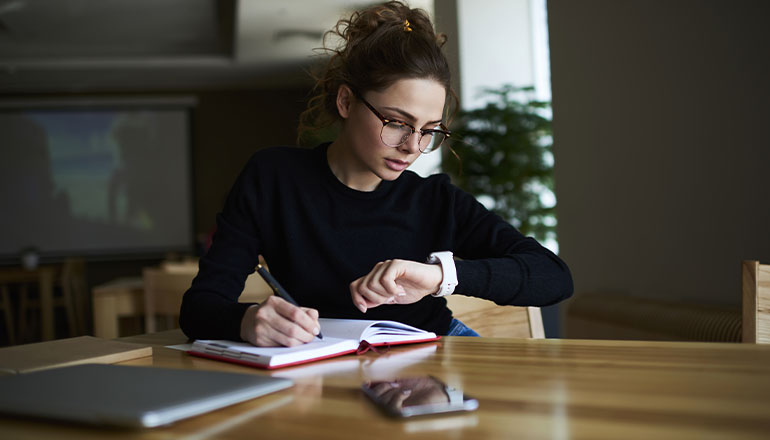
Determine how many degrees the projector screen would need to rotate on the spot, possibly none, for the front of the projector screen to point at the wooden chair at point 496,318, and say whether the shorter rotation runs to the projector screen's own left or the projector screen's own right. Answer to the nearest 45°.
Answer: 0° — it already faces it

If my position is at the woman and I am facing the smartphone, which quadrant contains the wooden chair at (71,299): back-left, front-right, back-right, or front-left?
back-right

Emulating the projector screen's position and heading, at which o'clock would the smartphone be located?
The smartphone is roughly at 12 o'clock from the projector screen.

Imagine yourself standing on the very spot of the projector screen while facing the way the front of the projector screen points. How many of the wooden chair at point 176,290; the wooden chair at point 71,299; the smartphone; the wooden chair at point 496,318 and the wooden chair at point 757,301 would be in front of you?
5

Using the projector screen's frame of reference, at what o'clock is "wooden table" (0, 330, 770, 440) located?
The wooden table is roughly at 12 o'clock from the projector screen.

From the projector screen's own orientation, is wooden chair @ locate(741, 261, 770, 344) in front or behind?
in front

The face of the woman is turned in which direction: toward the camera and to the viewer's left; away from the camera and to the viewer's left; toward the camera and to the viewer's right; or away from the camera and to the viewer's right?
toward the camera and to the viewer's right

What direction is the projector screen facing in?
toward the camera

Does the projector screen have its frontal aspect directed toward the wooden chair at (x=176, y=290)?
yes

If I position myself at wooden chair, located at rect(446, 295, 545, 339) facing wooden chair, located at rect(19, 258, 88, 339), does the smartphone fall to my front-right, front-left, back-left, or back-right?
back-left

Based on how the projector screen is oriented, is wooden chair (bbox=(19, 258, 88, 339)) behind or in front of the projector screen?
in front
